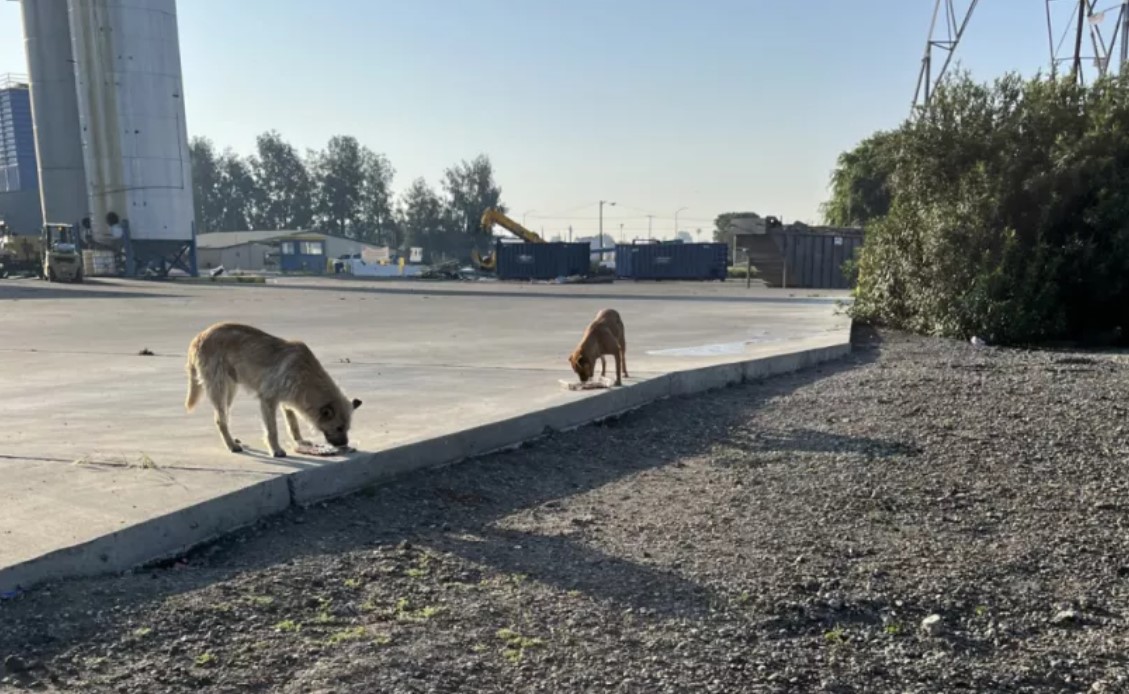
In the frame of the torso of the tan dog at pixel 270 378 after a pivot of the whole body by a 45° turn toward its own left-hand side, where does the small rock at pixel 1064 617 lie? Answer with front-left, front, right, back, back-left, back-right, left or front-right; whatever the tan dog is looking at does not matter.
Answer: front-right

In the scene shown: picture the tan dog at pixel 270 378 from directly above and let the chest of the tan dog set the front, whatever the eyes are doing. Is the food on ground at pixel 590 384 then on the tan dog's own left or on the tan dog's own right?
on the tan dog's own left

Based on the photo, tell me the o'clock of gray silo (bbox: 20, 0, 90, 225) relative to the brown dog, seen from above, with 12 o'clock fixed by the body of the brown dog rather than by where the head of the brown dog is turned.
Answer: The gray silo is roughly at 3 o'clock from the brown dog.

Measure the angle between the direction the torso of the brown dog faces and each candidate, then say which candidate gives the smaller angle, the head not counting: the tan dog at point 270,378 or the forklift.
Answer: the tan dog

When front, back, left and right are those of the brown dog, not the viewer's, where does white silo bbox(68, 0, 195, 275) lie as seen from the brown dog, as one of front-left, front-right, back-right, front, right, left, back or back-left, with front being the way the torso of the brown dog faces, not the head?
right

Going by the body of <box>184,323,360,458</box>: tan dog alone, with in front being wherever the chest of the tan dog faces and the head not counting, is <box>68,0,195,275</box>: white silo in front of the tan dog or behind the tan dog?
behind

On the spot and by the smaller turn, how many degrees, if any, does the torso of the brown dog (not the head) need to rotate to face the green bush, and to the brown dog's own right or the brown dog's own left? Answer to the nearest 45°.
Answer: approximately 180°

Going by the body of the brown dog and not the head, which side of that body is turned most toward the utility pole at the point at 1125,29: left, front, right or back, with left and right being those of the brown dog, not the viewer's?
back

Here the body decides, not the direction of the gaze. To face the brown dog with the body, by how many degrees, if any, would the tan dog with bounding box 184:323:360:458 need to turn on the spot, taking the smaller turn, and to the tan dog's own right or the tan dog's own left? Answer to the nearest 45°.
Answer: approximately 90° to the tan dog's own left

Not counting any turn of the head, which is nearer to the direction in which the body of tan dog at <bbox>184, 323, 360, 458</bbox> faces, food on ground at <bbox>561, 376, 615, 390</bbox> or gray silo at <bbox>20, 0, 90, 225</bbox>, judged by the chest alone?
the food on ground

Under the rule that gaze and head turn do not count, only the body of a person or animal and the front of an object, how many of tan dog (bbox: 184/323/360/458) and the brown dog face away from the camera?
0

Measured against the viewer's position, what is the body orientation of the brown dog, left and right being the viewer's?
facing the viewer and to the left of the viewer

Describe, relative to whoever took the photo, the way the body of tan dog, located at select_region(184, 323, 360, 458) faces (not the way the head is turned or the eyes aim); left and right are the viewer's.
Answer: facing the viewer and to the right of the viewer
